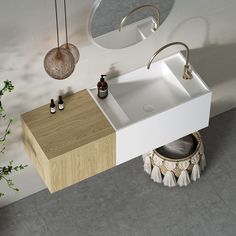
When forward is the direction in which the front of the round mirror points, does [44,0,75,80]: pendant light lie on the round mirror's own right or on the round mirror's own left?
on the round mirror's own right

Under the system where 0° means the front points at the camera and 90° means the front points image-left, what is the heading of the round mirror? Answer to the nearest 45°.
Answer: approximately 315°

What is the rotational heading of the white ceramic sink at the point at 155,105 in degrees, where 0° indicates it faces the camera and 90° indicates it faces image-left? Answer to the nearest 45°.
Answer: approximately 315°
